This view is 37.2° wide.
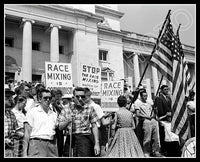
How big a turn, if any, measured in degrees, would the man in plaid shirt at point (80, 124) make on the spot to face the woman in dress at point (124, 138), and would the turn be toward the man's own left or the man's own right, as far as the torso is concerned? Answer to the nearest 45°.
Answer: approximately 135° to the man's own left

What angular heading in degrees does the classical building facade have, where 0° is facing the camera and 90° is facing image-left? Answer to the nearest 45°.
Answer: approximately 315°

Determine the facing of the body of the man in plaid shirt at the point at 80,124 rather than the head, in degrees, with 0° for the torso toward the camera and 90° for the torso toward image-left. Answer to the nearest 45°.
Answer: approximately 0°

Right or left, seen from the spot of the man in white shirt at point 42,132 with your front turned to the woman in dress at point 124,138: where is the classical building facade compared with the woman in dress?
left

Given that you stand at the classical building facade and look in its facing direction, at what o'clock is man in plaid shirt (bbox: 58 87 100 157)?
The man in plaid shirt is roughly at 1 o'clock from the classical building facade.

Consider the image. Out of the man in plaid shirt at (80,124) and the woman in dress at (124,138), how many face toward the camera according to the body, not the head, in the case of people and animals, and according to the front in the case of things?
1

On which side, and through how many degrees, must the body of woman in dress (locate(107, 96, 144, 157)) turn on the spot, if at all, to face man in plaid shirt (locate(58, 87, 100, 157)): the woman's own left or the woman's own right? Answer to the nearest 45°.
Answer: approximately 135° to the woman's own left

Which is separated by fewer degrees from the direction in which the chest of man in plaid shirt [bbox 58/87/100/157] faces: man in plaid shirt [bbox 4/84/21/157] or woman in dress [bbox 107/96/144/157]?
the man in plaid shirt

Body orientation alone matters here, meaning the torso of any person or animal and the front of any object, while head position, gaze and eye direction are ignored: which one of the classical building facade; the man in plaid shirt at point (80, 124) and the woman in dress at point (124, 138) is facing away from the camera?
the woman in dress

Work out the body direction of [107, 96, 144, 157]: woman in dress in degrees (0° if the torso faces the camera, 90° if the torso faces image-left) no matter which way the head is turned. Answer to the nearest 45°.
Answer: approximately 180°

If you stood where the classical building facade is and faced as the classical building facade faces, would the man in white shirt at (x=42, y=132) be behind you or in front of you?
in front

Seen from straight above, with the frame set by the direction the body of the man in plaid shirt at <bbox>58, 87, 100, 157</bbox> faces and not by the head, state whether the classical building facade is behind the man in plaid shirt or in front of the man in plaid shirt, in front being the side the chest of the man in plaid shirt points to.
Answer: behind
